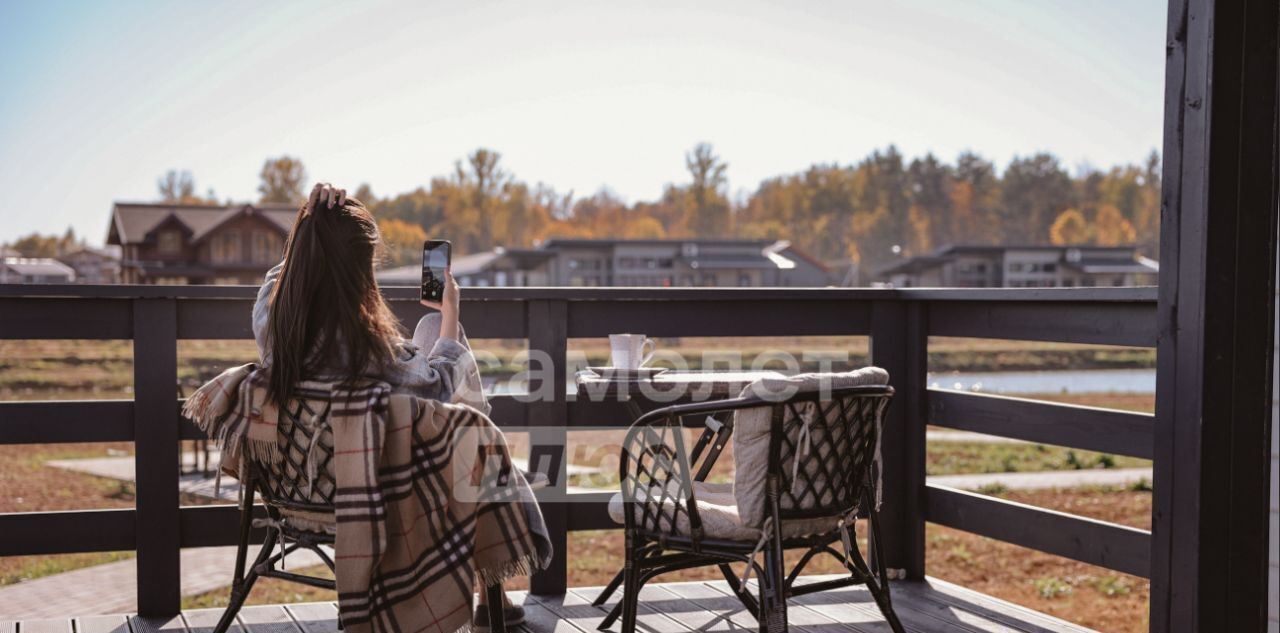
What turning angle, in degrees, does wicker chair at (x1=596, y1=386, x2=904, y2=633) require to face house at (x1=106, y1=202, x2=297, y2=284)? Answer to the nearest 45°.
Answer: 0° — it already faces it

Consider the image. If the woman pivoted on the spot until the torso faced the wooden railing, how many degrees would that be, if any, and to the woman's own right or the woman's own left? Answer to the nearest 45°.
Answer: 0° — they already face it

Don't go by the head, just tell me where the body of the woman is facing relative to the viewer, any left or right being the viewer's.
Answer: facing away from the viewer and to the right of the viewer

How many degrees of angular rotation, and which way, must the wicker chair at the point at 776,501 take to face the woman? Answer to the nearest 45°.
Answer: approximately 45° to its left

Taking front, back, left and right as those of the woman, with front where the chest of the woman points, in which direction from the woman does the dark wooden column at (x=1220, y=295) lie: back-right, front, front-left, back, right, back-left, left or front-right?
front-right

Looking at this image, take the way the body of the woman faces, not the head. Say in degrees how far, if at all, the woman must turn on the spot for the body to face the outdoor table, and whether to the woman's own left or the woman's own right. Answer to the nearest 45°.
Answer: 0° — they already face it

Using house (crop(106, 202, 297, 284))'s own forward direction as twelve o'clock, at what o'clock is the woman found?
The woman is roughly at 12 o'clock from the house.

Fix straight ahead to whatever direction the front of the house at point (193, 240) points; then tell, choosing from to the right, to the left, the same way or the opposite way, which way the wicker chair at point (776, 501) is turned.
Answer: the opposite way

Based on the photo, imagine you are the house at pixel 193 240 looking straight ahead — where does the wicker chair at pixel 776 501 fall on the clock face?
The wicker chair is roughly at 12 o'clock from the house.

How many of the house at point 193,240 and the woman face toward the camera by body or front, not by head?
1

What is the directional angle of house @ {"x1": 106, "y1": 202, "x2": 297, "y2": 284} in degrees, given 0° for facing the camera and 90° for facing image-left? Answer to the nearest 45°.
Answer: approximately 0°

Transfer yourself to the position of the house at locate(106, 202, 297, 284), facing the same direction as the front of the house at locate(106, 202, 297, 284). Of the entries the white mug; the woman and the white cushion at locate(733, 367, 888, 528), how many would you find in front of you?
3

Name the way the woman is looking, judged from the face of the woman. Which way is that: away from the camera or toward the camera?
away from the camera

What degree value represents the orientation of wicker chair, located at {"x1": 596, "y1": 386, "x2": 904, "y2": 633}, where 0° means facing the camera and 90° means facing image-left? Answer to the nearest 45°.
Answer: approximately 135°
